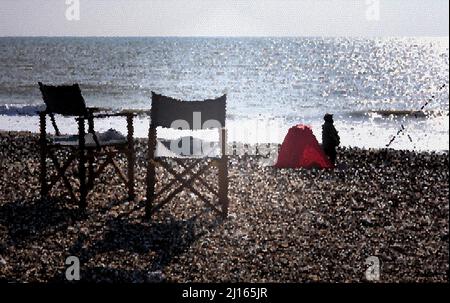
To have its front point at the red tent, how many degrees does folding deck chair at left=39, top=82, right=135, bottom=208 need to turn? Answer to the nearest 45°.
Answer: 0° — it already faces it

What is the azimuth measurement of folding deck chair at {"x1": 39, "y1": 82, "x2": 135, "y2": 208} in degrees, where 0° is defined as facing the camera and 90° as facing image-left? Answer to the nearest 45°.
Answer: approximately 225°

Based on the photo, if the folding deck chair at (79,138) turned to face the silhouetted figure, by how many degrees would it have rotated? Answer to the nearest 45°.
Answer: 0° — it already faces them
